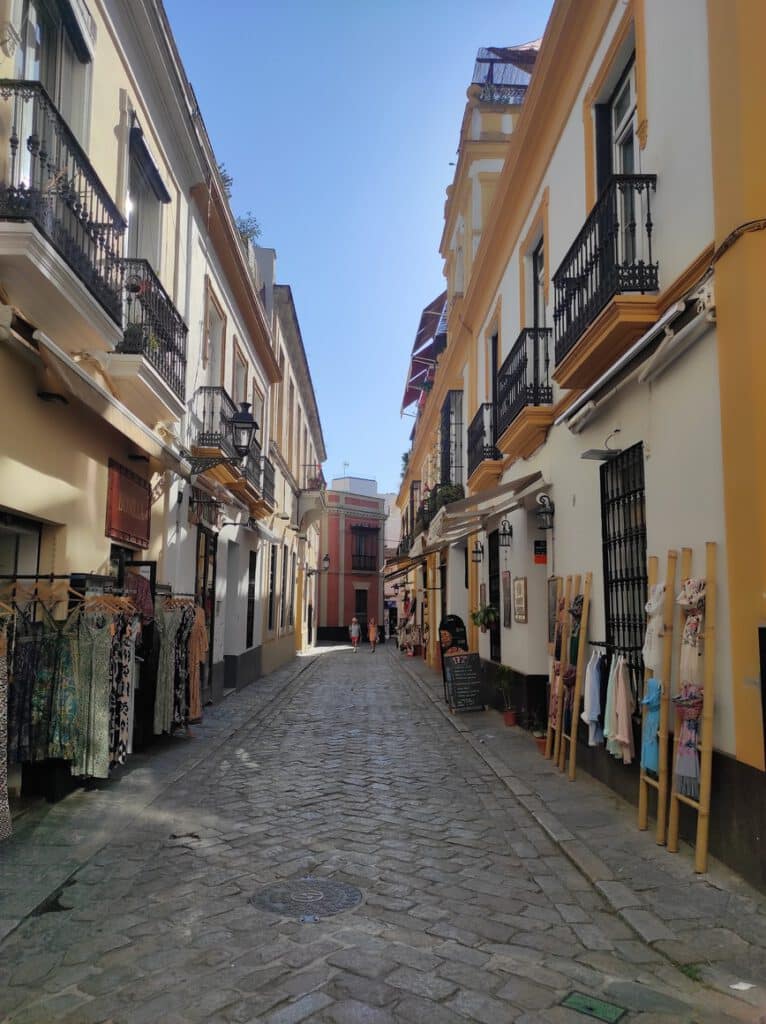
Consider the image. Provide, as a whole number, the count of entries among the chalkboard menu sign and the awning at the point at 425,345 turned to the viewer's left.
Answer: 1

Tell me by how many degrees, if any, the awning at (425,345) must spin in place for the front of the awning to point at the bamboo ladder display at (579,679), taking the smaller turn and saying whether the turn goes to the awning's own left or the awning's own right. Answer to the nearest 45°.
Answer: approximately 90° to the awning's own left

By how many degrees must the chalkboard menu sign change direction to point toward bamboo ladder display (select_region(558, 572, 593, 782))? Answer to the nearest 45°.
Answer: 0° — it already faces it

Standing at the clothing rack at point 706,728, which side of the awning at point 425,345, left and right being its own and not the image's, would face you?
left

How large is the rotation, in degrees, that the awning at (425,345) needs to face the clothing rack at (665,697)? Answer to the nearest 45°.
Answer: approximately 90° to its left

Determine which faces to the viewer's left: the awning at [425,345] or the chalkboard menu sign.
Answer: the awning

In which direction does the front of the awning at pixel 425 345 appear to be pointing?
to the viewer's left

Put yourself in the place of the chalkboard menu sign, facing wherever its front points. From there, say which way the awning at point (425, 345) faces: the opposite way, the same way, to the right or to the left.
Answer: to the right

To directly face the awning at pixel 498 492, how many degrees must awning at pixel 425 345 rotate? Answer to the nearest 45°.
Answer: approximately 90° to its left
